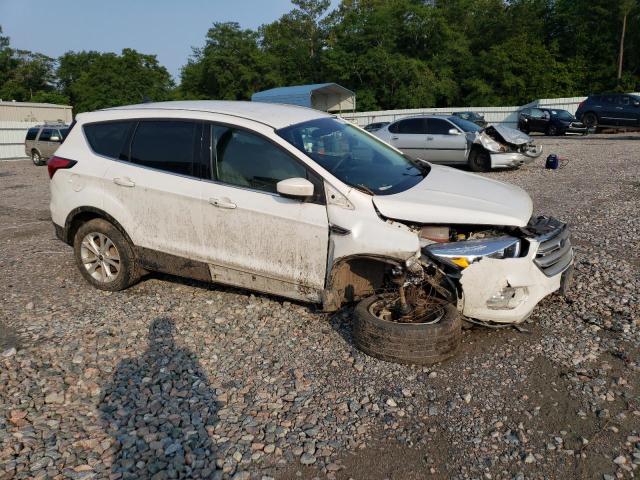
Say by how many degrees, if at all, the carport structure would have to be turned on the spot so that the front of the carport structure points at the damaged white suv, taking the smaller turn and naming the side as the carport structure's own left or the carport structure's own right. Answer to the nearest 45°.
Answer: approximately 45° to the carport structure's own right

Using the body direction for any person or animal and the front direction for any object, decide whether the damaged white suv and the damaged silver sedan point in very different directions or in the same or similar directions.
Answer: same or similar directions

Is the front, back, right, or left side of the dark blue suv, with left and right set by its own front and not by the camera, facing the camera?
right

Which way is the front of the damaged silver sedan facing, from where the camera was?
facing the viewer and to the right of the viewer

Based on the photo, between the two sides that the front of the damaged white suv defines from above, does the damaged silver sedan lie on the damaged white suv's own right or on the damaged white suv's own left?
on the damaged white suv's own left

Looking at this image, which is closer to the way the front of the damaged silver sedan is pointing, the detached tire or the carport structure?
the detached tire

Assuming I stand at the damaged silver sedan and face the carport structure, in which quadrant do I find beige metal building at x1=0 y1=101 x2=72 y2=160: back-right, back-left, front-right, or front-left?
front-left

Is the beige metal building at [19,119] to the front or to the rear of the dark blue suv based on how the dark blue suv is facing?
to the rear

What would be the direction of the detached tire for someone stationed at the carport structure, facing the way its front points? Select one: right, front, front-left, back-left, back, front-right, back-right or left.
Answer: front-right
